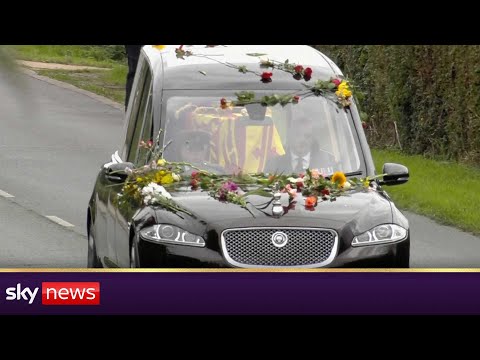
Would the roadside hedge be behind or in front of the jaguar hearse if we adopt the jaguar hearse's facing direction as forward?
behind

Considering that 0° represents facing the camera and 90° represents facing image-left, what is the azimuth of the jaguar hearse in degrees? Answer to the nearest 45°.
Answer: approximately 0°

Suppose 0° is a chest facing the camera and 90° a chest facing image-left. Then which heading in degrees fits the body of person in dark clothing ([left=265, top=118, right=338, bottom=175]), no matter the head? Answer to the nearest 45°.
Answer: approximately 0°
